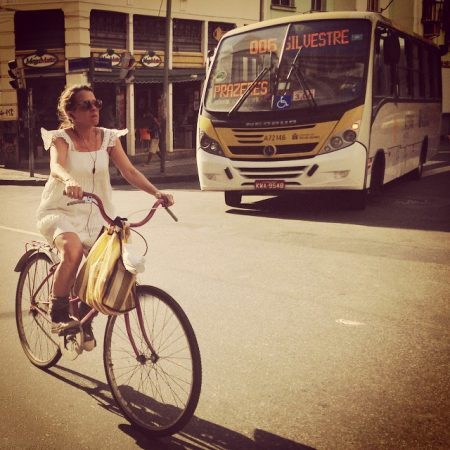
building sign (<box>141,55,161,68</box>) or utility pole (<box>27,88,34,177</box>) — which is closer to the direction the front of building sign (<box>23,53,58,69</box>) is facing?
the utility pole

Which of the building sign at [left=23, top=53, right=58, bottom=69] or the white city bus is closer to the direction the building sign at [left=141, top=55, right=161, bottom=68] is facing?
the white city bus

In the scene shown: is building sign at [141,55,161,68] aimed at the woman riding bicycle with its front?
yes

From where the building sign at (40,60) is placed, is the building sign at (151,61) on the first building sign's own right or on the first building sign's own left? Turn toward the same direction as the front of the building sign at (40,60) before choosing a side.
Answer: on the first building sign's own left

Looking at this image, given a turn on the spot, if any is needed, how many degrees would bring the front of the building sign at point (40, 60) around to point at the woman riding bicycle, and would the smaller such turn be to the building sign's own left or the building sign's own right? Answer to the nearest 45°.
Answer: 0° — it already faces them

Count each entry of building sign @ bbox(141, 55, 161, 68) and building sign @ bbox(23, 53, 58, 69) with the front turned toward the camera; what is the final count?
2

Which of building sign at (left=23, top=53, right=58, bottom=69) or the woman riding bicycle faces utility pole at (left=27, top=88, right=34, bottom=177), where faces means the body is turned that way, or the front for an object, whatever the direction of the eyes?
the building sign

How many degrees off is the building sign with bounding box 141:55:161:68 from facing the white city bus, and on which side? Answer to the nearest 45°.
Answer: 0° — it already faces it

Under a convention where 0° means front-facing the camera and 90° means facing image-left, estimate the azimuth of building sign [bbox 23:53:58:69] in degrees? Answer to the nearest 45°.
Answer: approximately 0°
